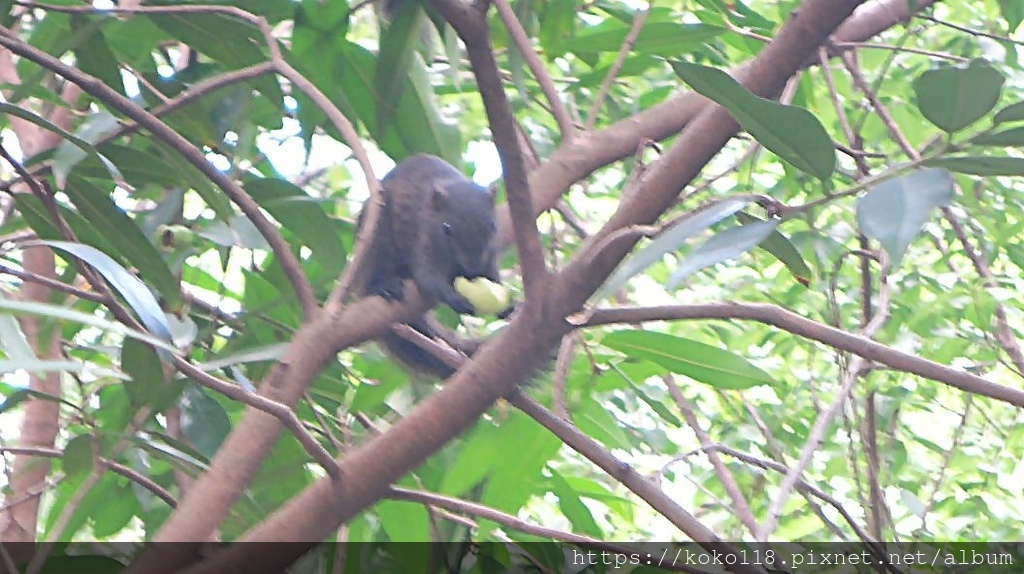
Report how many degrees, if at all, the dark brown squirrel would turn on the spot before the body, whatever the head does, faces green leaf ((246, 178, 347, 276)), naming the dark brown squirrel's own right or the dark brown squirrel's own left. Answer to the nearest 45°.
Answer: approximately 90° to the dark brown squirrel's own right

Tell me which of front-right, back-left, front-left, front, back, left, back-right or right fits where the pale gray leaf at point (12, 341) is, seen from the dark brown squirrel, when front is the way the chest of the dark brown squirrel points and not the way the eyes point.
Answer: right

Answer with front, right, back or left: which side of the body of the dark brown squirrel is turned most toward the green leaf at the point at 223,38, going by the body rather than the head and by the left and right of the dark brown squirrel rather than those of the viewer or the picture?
right

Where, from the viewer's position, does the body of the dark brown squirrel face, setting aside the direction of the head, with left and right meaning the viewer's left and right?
facing to the right of the viewer
